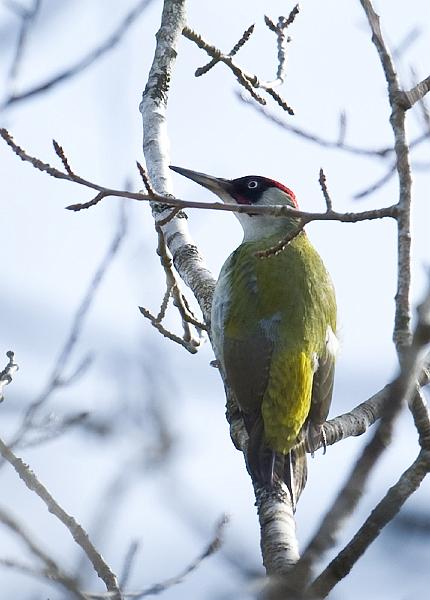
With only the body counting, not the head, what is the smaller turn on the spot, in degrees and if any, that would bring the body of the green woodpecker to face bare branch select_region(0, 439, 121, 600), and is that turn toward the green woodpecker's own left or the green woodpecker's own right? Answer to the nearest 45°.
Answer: approximately 90° to the green woodpecker's own left

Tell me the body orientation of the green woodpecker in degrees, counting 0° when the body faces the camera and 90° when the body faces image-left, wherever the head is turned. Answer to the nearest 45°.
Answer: approximately 135°

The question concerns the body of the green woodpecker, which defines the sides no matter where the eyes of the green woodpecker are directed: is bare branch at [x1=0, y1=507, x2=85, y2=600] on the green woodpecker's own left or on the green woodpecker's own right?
on the green woodpecker's own left
